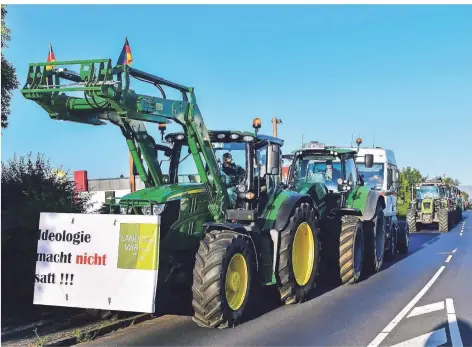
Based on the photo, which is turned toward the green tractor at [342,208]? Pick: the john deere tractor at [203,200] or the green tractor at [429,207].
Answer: the green tractor at [429,207]

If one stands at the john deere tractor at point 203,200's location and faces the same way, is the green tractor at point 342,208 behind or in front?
behind

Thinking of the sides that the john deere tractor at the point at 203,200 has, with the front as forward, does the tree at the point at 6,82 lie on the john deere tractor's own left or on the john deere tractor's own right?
on the john deere tractor's own right

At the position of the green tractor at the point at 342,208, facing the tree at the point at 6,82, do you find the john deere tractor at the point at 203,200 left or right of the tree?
left

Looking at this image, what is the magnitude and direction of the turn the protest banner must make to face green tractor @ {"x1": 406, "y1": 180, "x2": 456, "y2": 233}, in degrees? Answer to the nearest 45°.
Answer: approximately 135° to its left

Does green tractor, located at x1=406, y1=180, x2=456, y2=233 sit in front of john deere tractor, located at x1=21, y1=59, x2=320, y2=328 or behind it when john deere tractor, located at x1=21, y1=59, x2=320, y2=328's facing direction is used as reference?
behind

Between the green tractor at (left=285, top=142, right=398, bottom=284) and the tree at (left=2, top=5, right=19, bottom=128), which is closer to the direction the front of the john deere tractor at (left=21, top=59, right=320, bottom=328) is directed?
the tree

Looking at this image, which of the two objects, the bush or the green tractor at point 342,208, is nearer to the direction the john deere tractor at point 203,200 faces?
the bush

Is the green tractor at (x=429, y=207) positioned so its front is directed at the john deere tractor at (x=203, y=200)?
yes

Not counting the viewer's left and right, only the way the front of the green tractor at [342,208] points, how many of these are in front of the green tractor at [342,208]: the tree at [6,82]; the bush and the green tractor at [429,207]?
2

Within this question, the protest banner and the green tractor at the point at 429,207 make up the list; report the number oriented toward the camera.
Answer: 2

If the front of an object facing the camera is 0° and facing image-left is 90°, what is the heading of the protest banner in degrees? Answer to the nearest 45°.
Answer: approximately 0°

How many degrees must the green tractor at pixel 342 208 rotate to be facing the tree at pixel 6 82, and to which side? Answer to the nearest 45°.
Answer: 0° — it already faces it

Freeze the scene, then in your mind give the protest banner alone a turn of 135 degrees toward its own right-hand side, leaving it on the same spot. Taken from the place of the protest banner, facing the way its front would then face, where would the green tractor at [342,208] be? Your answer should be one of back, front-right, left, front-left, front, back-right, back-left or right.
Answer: right
